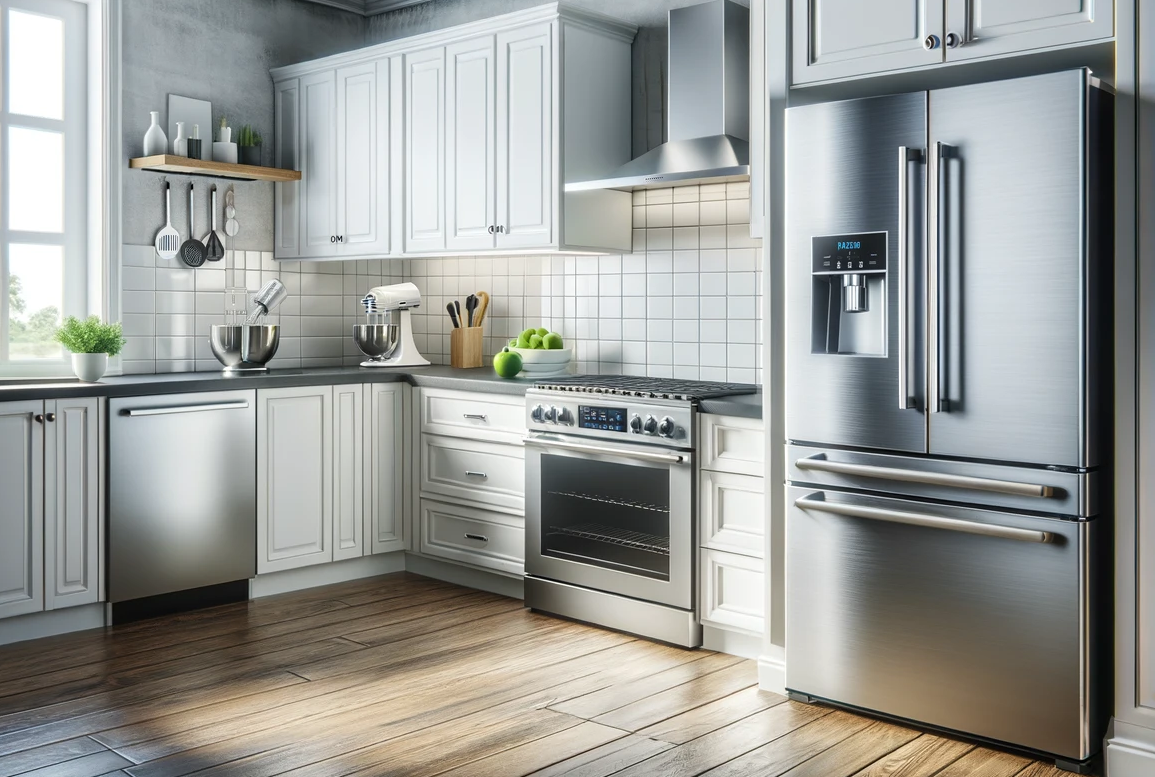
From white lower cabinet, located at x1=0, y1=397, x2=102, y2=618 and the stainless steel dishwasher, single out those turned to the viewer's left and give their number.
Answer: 0

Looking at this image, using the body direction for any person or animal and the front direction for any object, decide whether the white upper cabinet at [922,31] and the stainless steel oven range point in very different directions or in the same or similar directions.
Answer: same or similar directions

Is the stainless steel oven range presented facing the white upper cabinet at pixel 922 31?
no

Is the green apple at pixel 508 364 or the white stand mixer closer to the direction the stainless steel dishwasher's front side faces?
the green apple

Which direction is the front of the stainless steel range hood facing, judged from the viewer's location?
facing the viewer and to the left of the viewer

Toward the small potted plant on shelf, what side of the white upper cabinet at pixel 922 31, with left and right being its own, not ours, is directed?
right

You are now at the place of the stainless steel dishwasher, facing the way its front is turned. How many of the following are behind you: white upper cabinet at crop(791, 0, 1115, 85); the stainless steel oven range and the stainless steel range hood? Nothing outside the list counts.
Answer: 0

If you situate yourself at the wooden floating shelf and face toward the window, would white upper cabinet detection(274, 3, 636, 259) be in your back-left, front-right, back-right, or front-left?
back-left

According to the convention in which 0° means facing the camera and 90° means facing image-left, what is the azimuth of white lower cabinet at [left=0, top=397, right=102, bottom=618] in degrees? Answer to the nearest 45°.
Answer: approximately 315°

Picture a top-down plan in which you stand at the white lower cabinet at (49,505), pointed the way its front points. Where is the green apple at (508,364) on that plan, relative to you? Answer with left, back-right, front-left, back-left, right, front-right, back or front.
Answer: front-left

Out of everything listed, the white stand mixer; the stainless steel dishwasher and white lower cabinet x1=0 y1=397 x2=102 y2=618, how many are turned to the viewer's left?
1

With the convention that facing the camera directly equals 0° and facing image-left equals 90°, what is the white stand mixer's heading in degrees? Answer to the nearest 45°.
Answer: approximately 90°

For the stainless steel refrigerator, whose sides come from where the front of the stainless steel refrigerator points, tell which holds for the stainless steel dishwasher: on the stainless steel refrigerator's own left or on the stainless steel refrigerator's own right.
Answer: on the stainless steel refrigerator's own right

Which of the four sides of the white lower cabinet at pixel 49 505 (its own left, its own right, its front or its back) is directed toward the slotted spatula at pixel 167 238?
left

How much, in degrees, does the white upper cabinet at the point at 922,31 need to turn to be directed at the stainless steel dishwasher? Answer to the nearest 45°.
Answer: approximately 45° to its right
